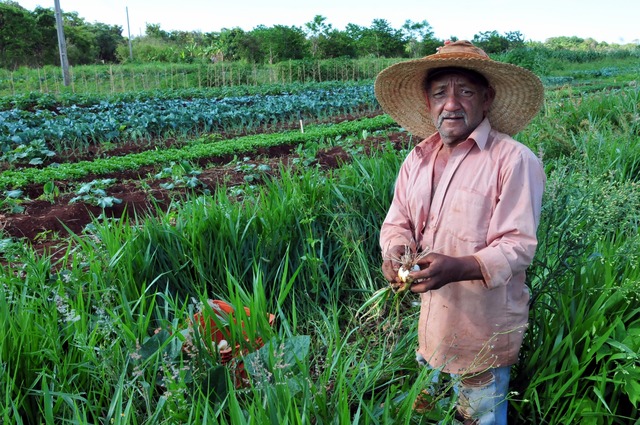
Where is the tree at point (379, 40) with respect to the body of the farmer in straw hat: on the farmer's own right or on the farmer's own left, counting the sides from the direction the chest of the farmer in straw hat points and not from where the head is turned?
on the farmer's own right

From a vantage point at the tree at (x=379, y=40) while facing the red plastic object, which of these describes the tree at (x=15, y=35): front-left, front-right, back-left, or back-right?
front-right

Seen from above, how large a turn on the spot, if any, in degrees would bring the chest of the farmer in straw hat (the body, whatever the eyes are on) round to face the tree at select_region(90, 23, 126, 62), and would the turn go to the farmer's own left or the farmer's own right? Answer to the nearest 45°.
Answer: approximately 90° to the farmer's own right

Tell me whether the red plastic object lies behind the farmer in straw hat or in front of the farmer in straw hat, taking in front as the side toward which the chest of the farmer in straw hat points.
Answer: in front

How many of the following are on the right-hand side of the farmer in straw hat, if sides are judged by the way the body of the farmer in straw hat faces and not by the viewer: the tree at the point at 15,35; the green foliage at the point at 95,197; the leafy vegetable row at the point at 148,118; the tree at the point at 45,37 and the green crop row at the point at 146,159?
5

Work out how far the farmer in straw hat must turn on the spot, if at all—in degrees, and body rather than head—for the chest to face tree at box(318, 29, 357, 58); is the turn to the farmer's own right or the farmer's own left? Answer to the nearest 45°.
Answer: approximately 135° to the farmer's own right

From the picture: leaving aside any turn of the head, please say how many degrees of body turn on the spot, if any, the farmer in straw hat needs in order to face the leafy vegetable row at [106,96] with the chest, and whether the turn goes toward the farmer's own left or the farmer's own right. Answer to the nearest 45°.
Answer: approximately 90° to the farmer's own right

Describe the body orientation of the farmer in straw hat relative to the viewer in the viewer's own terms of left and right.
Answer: facing the viewer and to the left of the viewer

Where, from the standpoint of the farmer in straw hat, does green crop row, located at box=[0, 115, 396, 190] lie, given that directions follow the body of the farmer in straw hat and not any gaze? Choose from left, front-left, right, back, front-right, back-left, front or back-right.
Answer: right

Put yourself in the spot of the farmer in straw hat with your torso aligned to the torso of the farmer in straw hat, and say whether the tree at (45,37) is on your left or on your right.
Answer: on your right

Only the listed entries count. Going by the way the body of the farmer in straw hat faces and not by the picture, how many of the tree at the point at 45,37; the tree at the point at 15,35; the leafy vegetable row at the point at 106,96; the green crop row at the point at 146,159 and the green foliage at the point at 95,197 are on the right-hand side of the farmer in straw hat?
5

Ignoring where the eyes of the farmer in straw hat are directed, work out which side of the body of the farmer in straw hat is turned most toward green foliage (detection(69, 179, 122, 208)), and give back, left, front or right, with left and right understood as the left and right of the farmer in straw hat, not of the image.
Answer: right

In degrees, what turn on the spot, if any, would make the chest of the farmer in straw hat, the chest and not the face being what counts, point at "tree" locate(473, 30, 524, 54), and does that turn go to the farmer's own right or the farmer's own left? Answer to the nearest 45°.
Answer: approximately 135° to the farmer's own right
